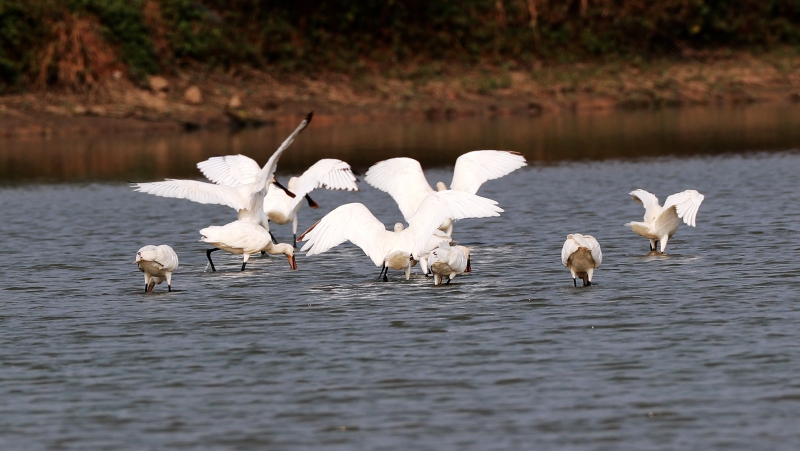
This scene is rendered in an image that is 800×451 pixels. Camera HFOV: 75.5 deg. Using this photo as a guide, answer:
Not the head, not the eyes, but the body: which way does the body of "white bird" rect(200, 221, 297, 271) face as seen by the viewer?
to the viewer's right
